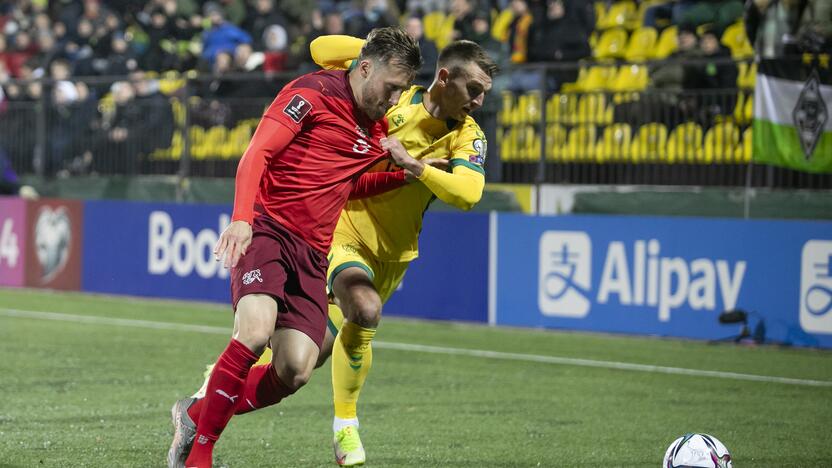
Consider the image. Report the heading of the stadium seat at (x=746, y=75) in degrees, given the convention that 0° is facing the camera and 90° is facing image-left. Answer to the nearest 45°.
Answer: approximately 0°

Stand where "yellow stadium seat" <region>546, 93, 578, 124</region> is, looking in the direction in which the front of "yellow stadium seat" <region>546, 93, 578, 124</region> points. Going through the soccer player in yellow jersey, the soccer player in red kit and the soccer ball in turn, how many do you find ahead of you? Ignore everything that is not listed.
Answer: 3

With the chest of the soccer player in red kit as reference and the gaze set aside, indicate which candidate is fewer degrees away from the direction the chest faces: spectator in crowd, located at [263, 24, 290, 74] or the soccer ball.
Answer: the soccer ball

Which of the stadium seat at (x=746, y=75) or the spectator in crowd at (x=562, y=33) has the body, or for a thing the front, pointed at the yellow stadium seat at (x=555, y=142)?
the spectator in crowd

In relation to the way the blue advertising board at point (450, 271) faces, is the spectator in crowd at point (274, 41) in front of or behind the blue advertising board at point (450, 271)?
behind

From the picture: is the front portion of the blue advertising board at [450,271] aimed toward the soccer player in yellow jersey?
yes

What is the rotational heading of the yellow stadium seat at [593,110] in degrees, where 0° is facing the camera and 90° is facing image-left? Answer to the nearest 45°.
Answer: approximately 0°
